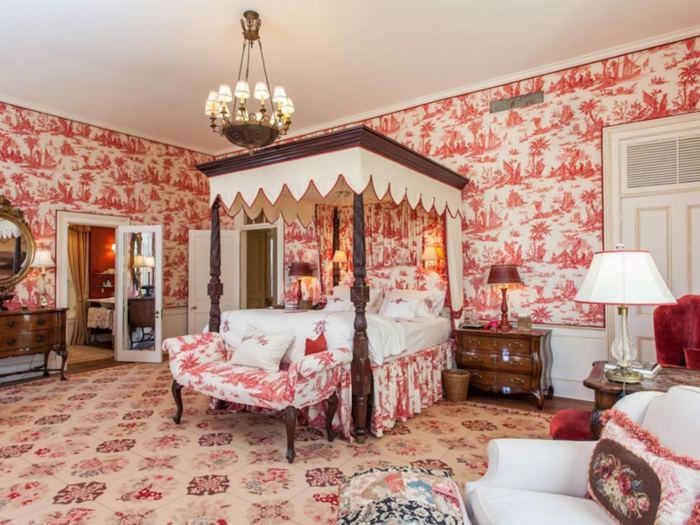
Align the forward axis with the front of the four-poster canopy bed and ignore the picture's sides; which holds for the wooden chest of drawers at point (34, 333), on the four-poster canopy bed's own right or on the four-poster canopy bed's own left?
on the four-poster canopy bed's own right

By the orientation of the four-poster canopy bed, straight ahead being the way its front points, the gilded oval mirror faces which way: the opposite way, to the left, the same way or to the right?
to the left

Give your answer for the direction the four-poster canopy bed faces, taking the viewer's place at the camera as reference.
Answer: facing the viewer and to the left of the viewer

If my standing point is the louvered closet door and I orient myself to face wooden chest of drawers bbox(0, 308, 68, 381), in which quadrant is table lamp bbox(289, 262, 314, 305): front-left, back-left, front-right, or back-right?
front-right

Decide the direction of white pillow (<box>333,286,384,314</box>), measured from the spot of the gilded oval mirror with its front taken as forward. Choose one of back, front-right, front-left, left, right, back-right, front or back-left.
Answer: front-left

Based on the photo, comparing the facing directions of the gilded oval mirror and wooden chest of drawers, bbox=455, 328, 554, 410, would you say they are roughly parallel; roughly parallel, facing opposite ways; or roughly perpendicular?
roughly perpendicular

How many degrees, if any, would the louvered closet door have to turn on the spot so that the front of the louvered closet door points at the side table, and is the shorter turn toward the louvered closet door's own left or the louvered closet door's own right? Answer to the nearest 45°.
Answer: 0° — it already faces it
